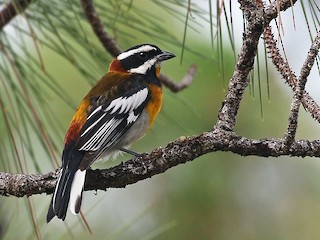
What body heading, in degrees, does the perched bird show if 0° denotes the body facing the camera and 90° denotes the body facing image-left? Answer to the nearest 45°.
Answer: approximately 270°

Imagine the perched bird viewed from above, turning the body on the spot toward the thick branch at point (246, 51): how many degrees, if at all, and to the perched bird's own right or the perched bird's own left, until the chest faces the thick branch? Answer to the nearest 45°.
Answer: approximately 45° to the perched bird's own right
